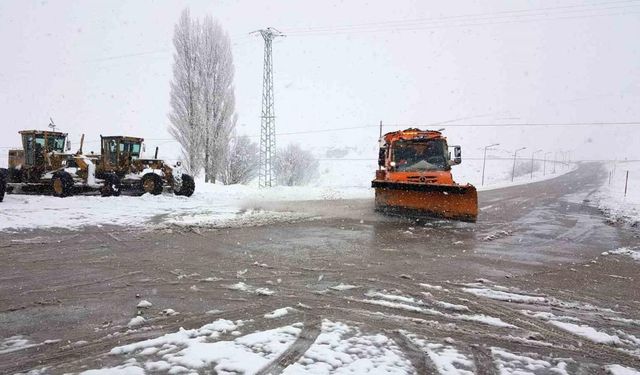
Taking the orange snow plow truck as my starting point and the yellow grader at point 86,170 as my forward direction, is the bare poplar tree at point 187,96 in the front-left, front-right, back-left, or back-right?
front-right

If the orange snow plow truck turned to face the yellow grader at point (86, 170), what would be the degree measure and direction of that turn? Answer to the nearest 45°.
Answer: approximately 90° to its right

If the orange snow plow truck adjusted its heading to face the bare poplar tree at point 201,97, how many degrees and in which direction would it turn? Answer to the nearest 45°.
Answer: approximately 135° to its right

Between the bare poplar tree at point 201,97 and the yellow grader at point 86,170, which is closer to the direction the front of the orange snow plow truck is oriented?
the yellow grader

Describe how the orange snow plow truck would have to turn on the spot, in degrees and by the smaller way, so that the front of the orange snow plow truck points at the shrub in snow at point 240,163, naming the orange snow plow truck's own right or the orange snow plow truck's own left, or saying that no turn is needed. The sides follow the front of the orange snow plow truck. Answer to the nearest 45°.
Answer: approximately 135° to the orange snow plow truck's own right

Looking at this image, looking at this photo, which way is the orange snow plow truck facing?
toward the camera

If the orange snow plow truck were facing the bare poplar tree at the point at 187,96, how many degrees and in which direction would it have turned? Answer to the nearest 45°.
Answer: approximately 135° to its right
